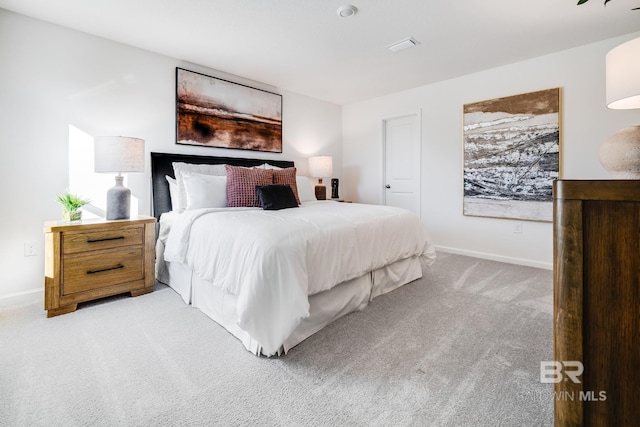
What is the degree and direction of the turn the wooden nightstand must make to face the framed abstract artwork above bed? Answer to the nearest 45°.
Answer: approximately 90° to its left

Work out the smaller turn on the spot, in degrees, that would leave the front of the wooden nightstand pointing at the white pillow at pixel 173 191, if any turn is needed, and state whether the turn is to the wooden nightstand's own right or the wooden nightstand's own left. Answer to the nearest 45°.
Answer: approximately 90° to the wooden nightstand's own left

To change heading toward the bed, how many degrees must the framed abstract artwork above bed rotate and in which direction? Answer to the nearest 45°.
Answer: approximately 45° to its right

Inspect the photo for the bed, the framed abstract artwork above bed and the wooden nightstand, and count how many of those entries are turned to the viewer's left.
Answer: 0

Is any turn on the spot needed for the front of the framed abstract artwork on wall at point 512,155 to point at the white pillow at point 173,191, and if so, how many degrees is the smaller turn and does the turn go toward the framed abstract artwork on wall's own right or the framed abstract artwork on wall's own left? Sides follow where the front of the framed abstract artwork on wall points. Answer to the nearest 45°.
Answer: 0° — it already faces it

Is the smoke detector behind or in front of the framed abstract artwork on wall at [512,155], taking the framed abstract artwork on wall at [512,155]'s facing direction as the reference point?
in front

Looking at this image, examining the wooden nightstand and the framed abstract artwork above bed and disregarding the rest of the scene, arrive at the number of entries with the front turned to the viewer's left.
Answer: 0

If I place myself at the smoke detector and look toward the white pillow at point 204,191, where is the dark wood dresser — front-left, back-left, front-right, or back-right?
back-left

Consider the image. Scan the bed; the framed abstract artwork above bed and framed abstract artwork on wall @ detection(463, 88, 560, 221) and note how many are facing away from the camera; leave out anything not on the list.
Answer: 0

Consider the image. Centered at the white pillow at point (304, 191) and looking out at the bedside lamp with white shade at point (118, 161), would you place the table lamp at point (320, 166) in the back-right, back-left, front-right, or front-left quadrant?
back-right

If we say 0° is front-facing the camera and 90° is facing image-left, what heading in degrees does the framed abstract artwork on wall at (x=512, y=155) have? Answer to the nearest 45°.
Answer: approximately 45°

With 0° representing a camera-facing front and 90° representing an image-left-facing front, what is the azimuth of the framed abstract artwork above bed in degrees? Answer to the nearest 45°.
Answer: approximately 315°

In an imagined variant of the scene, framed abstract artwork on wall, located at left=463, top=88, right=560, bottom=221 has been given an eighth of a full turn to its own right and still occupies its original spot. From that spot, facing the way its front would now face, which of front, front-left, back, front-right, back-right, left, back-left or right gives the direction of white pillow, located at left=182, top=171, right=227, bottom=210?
front-left

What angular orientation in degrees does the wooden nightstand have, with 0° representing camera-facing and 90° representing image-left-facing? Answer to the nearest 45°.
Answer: approximately 315°
